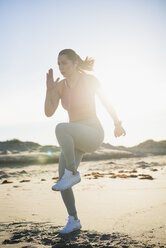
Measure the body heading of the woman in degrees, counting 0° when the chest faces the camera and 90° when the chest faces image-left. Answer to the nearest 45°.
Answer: approximately 45°
